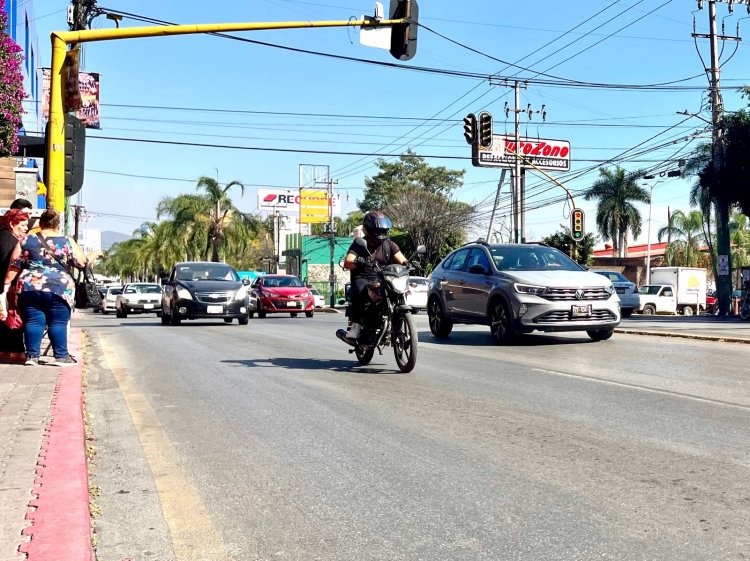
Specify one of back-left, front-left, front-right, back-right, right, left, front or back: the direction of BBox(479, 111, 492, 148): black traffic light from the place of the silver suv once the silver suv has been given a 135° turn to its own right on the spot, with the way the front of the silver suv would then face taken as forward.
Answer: right

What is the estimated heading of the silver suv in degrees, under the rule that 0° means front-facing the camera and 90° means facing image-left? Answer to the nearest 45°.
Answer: approximately 315°

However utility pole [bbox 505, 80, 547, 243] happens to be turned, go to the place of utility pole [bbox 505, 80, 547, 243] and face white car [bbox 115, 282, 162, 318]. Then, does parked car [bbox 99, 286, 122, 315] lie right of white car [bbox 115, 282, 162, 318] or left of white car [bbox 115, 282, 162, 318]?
right

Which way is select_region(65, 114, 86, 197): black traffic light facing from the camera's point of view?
away from the camera

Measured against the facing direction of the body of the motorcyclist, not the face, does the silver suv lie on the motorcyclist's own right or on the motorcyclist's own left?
on the motorcyclist's own left

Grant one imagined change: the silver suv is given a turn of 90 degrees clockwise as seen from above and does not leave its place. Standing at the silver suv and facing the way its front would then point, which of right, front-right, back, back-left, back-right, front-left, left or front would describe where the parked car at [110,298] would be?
right

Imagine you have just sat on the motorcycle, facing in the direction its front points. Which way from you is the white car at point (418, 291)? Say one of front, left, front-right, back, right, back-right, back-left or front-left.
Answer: back-left

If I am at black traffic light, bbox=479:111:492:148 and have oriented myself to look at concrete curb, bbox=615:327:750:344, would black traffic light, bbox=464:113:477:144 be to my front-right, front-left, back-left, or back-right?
back-right

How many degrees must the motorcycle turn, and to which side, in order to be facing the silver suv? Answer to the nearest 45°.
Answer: approximately 90° to its left
